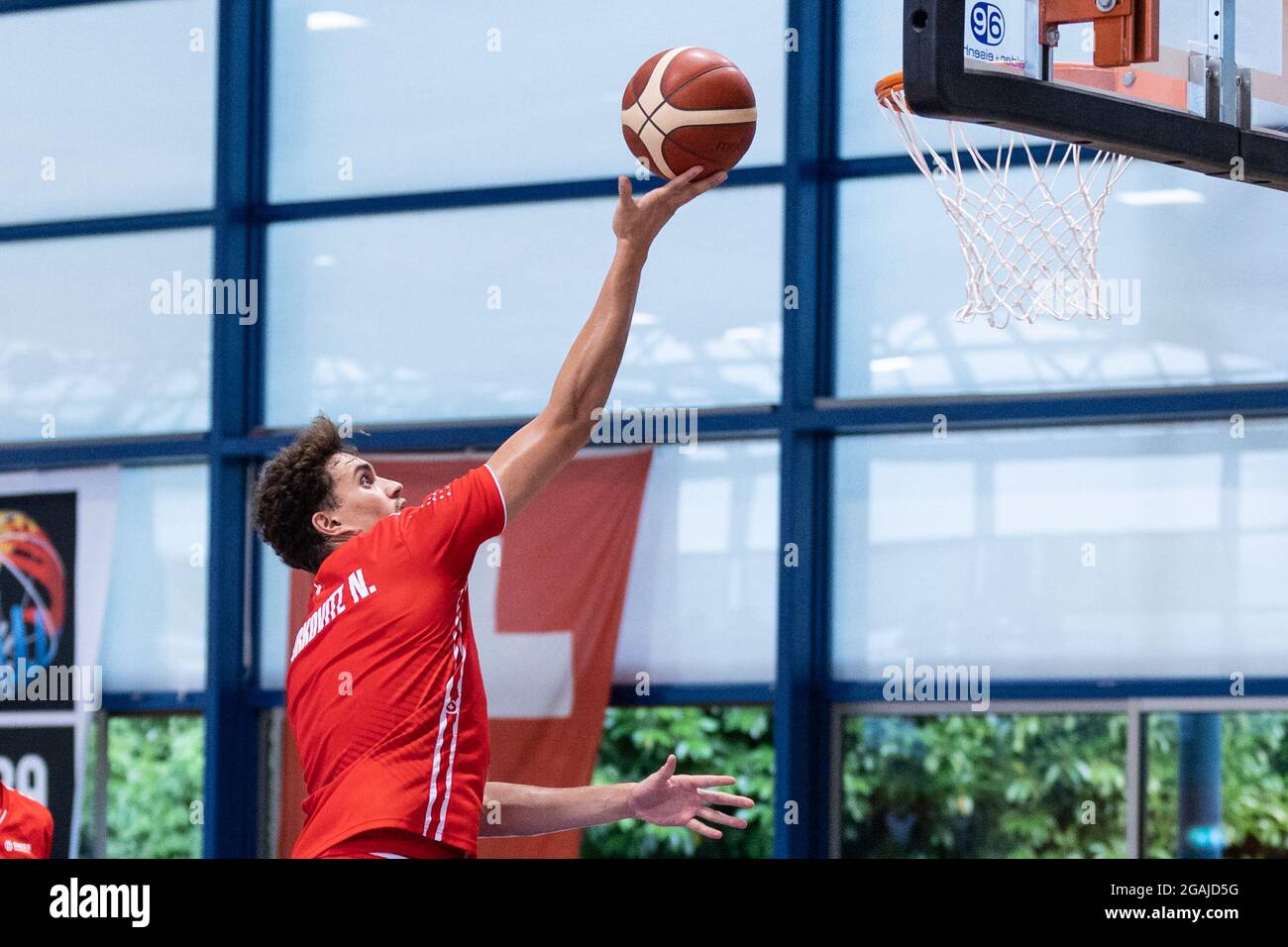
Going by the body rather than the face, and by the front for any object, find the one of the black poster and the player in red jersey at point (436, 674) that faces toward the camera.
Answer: the black poster

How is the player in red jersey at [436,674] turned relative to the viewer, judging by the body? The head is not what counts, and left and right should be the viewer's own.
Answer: facing away from the viewer and to the right of the viewer

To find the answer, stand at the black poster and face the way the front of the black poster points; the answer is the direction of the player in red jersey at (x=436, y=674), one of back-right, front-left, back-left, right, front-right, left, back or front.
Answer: front

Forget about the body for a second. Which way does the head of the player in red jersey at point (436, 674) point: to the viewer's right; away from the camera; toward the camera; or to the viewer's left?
to the viewer's right

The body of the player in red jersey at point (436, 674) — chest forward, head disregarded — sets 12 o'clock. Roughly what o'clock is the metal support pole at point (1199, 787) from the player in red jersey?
The metal support pole is roughly at 12 o'clock from the player in red jersey.

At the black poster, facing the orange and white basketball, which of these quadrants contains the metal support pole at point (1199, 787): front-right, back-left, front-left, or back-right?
front-left

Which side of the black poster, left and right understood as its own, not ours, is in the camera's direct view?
front

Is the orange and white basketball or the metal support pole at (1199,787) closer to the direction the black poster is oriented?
the orange and white basketball

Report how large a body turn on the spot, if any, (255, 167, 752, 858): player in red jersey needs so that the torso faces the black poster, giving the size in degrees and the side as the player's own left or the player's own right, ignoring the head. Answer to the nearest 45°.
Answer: approximately 90° to the player's own left

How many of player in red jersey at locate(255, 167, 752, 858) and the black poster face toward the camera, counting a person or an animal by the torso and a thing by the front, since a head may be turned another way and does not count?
1

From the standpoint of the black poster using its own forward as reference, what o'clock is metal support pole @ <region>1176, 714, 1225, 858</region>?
The metal support pole is roughly at 10 o'clock from the black poster.
